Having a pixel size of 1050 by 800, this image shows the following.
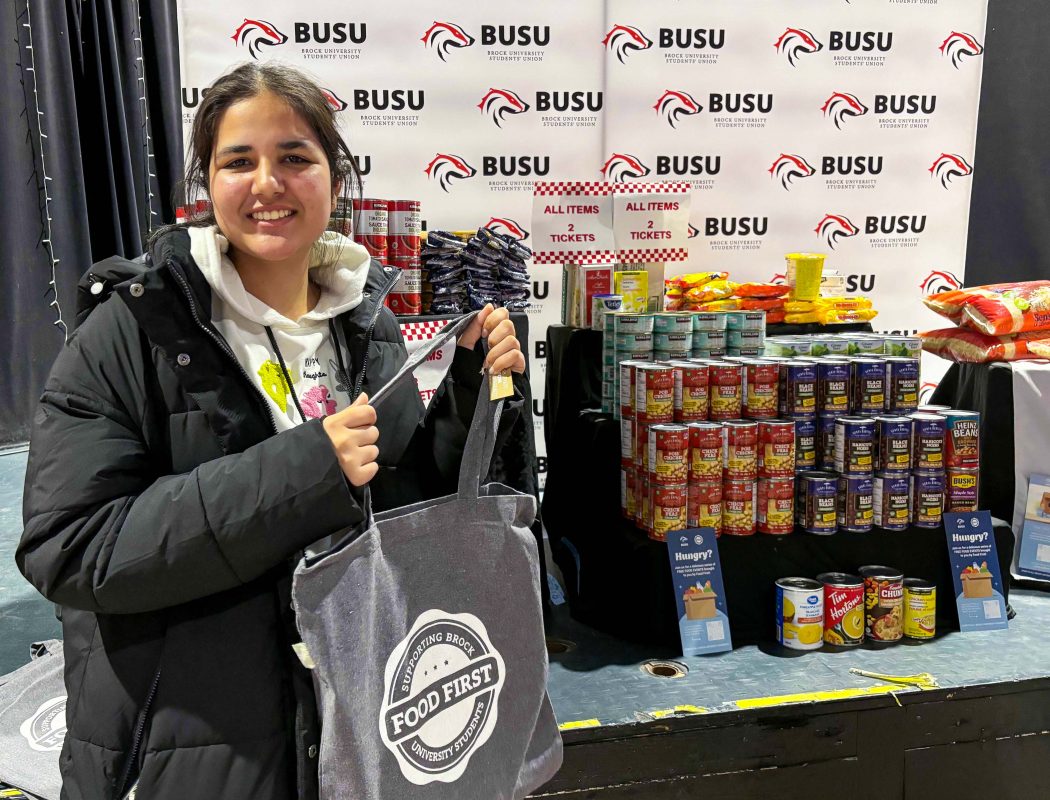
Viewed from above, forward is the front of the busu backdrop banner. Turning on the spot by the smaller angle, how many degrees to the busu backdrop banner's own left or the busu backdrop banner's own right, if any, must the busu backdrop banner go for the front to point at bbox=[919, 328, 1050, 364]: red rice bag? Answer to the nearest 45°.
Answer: approximately 45° to the busu backdrop banner's own left

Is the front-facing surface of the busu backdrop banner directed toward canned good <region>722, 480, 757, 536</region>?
yes

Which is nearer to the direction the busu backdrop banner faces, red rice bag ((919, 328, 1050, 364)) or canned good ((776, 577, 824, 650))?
the canned good

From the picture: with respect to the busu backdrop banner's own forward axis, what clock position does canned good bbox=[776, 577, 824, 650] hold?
The canned good is roughly at 12 o'clock from the busu backdrop banner.

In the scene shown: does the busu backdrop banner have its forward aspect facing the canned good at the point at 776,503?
yes

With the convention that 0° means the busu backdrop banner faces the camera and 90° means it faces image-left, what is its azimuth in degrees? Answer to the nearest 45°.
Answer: approximately 0°

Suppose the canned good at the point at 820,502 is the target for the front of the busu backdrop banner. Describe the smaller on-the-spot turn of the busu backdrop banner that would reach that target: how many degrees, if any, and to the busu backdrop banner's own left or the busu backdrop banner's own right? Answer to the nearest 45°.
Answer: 0° — it already faces it

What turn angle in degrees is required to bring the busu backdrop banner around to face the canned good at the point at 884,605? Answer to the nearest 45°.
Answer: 0° — it already faces it

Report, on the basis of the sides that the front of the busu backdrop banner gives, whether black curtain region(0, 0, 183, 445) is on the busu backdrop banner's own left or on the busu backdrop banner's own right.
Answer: on the busu backdrop banner's own right

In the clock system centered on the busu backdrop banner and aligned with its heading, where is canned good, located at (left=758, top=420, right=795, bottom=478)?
The canned good is roughly at 12 o'clock from the busu backdrop banner.

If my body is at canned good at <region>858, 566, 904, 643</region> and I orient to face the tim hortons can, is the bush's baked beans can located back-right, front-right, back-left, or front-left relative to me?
back-right

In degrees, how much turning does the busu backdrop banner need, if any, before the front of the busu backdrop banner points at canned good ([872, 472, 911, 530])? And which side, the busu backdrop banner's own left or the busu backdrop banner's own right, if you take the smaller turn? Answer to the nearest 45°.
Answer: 0° — it already faces it

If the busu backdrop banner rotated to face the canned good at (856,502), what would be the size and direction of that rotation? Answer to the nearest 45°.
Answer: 0° — it already faces it

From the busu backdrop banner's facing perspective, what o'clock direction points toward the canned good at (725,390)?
The canned good is roughly at 12 o'clock from the busu backdrop banner.
